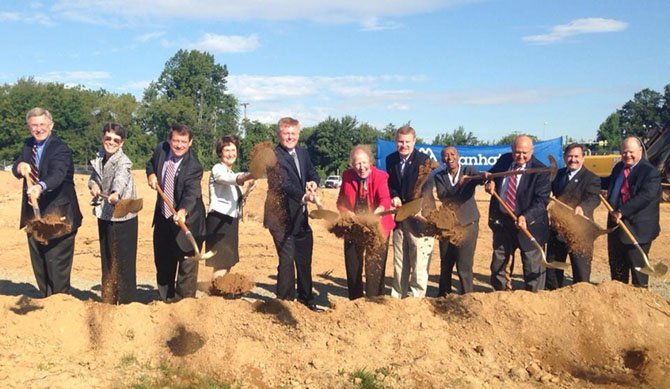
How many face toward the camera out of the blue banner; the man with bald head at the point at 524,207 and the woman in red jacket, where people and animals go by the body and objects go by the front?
3

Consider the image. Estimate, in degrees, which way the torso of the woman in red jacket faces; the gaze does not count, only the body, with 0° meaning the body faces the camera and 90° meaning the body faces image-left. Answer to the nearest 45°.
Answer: approximately 0°

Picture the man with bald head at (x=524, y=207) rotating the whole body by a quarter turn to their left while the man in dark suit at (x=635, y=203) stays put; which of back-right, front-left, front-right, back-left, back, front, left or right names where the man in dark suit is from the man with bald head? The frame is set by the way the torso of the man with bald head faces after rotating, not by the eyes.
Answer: front-left

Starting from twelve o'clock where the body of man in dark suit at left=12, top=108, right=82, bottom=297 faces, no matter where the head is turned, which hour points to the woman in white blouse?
The woman in white blouse is roughly at 8 o'clock from the man in dark suit.

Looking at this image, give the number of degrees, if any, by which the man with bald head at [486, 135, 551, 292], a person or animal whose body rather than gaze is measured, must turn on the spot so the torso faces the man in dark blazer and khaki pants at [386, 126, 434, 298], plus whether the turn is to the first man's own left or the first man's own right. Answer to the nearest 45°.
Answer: approximately 90° to the first man's own right

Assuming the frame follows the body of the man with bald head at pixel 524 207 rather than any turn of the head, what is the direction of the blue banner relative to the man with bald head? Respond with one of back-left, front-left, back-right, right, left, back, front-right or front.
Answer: back

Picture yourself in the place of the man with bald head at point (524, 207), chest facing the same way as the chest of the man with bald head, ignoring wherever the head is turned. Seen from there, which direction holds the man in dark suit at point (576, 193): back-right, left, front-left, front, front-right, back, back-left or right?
back-left

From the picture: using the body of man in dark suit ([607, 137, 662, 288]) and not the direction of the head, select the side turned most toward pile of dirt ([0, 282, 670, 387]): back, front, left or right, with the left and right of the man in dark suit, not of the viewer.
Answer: front

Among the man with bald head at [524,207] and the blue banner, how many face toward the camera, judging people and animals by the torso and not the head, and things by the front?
2
